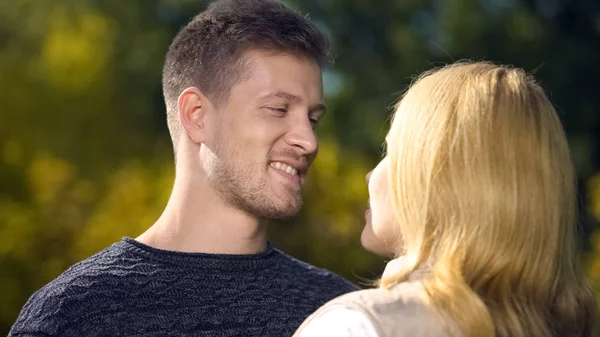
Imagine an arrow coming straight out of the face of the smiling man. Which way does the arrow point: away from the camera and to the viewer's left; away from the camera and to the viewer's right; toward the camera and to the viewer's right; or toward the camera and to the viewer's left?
toward the camera and to the viewer's right

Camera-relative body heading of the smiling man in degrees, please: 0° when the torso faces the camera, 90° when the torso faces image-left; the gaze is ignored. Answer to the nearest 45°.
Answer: approximately 315°
